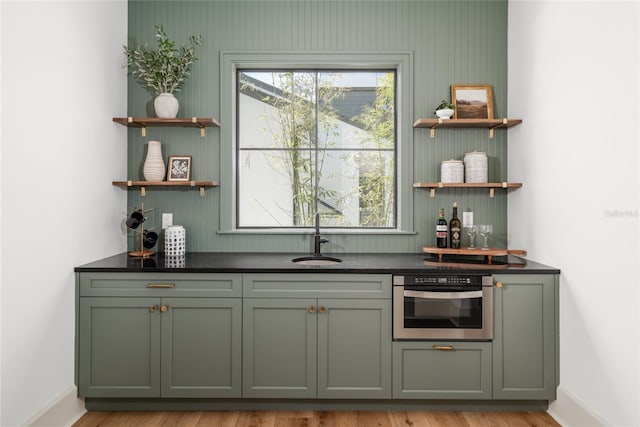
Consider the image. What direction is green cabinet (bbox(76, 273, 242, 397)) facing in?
toward the camera

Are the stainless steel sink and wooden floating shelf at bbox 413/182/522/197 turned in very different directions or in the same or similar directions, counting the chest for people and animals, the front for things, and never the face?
same or similar directions

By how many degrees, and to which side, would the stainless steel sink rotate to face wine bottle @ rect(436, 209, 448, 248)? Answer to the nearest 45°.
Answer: approximately 90° to its left

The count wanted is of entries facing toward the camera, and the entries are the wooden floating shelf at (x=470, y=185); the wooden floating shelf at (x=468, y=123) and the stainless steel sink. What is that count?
3

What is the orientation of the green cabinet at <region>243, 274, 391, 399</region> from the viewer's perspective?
toward the camera

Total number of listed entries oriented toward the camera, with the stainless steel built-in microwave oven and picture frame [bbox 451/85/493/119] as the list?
2

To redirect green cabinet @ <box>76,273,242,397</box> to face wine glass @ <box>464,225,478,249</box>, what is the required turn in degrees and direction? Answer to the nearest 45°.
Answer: approximately 90° to its left

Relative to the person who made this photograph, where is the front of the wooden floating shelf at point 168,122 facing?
facing the viewer

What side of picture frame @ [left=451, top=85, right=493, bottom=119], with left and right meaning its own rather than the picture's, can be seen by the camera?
front

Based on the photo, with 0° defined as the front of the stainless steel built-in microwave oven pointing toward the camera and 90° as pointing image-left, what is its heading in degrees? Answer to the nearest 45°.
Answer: approximately 0°

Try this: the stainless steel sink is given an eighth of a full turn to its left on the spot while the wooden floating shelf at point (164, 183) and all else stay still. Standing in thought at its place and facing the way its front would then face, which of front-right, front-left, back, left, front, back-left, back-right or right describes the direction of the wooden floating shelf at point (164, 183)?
back-right
